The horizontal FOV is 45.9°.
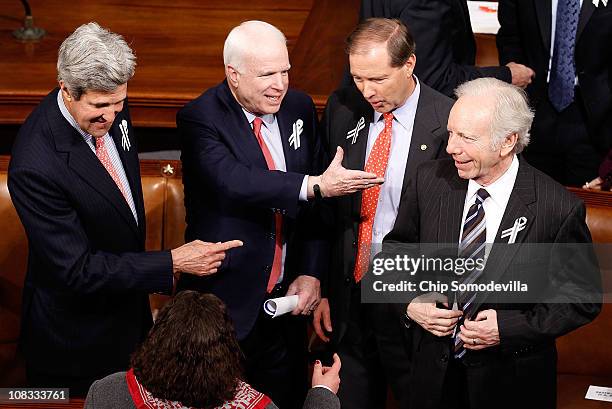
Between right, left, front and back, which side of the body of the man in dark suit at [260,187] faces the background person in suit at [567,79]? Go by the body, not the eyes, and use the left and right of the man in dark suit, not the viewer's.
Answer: left

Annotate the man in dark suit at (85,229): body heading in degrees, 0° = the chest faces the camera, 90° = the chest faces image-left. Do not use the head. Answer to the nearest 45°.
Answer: approximately 315°

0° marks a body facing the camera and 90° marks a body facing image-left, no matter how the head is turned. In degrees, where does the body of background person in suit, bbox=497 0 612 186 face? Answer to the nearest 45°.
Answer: approximately 0°

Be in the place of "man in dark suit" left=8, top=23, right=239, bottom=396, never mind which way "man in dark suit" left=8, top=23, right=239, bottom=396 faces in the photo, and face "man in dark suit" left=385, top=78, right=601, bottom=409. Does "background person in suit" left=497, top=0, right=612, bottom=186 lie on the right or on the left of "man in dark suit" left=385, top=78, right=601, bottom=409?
left

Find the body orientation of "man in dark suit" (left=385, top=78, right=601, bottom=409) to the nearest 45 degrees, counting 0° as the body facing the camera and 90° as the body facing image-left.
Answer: approximately 45°

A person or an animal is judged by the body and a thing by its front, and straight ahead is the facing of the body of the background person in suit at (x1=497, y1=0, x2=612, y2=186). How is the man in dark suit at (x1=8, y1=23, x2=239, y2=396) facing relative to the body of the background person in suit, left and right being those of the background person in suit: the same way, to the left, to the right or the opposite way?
to the left
